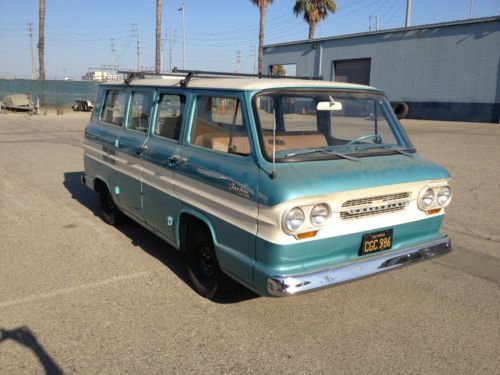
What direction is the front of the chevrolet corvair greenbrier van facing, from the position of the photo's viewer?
facing the viewer and to the right of the viewer

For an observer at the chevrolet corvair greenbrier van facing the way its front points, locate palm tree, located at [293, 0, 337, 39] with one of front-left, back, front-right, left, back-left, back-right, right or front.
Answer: back-left

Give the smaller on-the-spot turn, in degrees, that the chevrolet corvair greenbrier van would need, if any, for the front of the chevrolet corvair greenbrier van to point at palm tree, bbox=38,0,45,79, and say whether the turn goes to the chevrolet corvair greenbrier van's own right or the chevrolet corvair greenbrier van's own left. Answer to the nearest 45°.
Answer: approximately 180°

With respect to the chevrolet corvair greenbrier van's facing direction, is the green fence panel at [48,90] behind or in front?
behind

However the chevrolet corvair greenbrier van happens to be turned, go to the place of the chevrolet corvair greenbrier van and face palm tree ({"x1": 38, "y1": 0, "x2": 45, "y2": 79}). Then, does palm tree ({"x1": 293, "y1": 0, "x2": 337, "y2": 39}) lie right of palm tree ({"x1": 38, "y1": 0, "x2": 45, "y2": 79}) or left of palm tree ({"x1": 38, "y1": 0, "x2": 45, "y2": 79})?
right

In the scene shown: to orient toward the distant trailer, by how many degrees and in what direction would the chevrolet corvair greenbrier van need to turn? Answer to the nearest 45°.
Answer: approximately 180°

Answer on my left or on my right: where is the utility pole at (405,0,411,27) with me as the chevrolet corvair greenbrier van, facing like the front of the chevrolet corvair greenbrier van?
on my left
